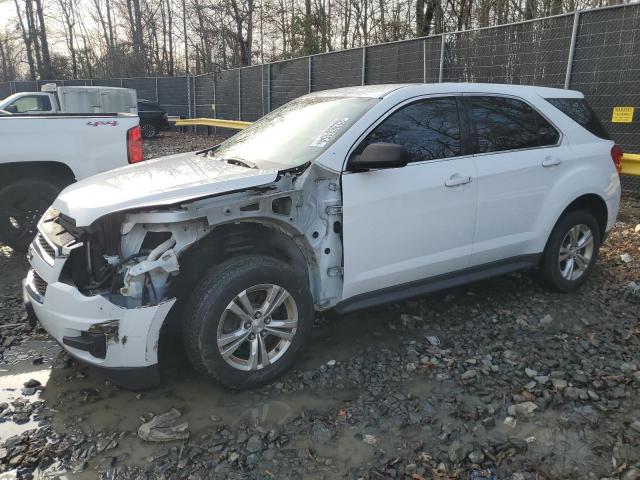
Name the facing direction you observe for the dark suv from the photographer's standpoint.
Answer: facing to the left of the viewer

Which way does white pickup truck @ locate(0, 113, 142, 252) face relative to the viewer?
to the viewer's left

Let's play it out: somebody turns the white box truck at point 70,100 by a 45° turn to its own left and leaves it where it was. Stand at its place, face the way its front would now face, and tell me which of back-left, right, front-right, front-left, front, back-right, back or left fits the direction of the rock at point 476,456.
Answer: front-left

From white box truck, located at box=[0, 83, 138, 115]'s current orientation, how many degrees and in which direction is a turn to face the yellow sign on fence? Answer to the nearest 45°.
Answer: approximately 135° to its left

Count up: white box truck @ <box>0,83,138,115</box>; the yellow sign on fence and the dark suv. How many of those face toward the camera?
1

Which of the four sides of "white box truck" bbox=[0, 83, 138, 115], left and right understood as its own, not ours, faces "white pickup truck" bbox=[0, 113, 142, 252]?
left

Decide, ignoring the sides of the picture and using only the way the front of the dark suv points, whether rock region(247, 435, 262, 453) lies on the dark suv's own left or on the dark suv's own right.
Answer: on the dark suv's own left

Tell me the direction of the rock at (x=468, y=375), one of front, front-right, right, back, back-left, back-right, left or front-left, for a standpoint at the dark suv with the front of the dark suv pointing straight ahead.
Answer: left

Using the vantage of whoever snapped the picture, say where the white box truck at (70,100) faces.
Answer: facing to the left of the viewer

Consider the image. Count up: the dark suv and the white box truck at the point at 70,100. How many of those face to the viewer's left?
2

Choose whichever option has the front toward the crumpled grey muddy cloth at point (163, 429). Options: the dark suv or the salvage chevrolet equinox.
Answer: the salvage chevrolet equinox

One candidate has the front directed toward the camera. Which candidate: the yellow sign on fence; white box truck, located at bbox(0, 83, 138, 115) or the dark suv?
the yellow sign on fence
